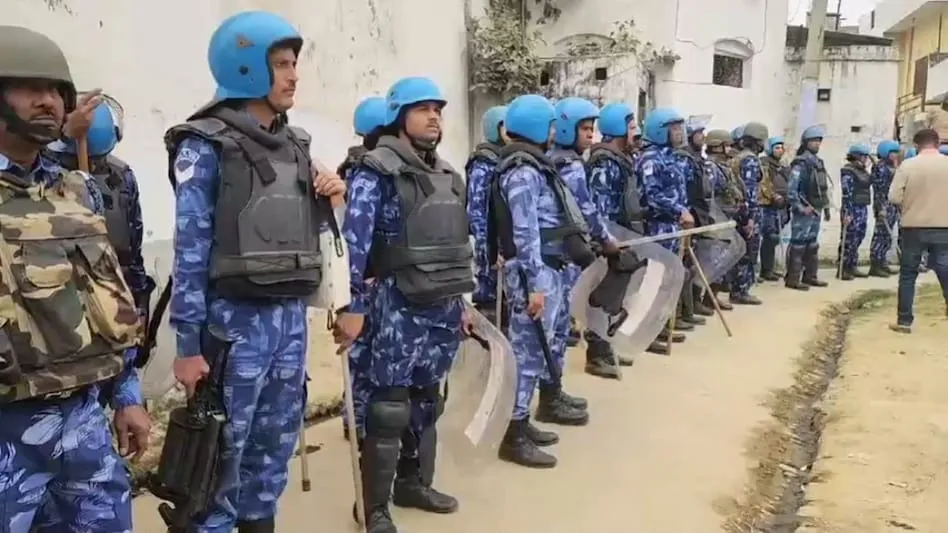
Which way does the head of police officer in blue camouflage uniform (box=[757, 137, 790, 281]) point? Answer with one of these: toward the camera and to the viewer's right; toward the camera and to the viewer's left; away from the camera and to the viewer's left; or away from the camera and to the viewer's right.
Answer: toward the camera and to the viewer's right

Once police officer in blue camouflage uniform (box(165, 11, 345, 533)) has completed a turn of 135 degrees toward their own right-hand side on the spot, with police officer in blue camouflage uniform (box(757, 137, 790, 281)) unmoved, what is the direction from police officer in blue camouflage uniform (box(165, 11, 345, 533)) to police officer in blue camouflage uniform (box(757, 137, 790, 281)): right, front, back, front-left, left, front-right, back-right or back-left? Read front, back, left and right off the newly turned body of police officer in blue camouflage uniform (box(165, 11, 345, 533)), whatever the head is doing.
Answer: back-right

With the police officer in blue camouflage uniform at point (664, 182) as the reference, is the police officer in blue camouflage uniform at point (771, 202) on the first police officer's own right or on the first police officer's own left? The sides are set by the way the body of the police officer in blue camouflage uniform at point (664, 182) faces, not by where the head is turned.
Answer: on the first police officer's own left

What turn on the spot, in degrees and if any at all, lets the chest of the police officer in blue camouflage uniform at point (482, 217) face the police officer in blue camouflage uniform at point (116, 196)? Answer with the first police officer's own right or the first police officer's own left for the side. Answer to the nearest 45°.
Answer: approximately 135° to the first police officer's own right

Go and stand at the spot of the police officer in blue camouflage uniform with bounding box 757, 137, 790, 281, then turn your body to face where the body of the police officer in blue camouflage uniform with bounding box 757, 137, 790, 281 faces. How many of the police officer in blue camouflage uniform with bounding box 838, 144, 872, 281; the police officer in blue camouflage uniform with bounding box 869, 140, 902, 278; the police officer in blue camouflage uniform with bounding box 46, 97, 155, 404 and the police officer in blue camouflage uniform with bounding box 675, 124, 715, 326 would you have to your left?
2

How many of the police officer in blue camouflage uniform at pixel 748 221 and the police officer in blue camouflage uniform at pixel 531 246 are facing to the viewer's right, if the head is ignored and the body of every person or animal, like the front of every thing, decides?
2

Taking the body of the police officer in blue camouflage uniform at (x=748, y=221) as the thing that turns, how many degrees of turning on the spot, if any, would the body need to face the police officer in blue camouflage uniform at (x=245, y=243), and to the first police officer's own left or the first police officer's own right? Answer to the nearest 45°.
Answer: approximately 90° to the first police officer's own right

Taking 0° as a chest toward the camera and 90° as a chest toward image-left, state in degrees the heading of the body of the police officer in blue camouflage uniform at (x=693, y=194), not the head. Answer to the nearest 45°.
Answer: approximately 315°

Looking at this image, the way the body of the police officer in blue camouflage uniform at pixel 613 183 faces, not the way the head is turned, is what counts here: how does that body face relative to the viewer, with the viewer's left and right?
facing to the right of the viewer

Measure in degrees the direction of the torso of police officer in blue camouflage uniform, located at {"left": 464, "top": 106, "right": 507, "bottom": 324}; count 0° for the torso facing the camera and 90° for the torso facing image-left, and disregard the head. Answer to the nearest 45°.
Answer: approximately 270°

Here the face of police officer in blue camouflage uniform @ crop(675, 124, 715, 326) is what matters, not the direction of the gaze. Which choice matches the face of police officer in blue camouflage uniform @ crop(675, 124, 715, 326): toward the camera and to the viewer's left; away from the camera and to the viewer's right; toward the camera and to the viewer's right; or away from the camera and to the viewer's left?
toward the camera and to the viewer's right
